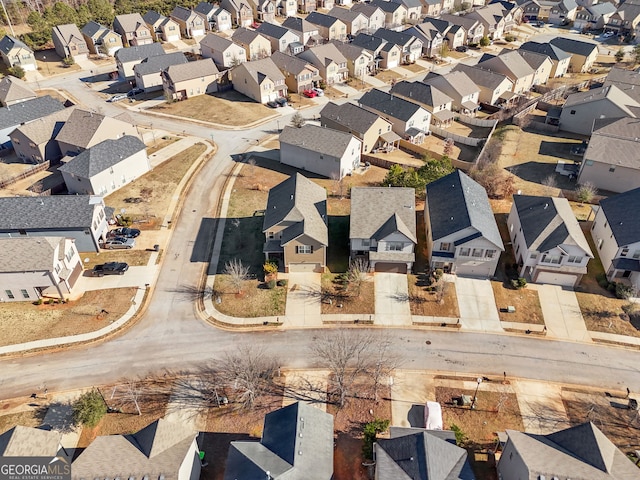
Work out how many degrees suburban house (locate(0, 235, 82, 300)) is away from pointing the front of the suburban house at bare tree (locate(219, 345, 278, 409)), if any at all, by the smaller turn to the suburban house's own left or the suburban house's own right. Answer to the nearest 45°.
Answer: approximately 45° to the suburban house's own right

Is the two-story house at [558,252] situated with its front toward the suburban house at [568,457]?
yes

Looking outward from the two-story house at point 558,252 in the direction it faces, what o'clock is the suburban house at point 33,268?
The suburban house is roughly at 2 o'clock from the two-story house.

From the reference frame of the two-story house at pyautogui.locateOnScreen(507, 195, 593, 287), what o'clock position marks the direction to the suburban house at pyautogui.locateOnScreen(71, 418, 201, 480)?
The suburban house is roughly at 1 o'clock from the two-story house.

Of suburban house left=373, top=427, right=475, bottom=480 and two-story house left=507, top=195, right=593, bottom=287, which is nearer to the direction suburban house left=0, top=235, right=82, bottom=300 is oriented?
the two-story house

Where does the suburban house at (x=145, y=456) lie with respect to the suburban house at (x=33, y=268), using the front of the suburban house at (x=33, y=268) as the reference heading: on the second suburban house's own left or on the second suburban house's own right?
on the second suburban house's own right

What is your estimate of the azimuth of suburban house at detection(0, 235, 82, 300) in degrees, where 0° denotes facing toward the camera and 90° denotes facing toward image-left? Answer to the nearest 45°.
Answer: approximately 270°

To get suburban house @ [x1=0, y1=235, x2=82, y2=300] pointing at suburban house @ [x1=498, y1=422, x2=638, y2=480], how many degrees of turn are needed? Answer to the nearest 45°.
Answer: approximately 45° to its right
